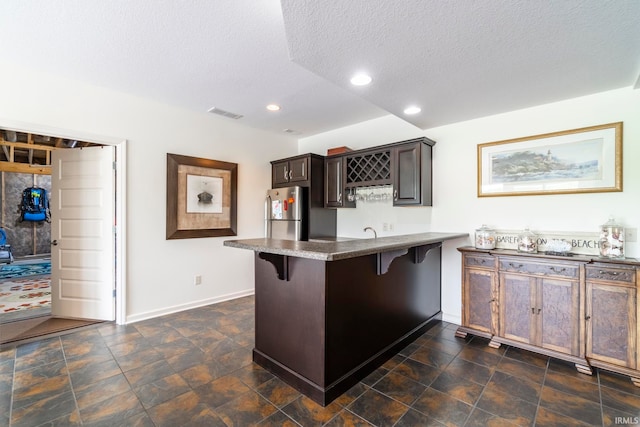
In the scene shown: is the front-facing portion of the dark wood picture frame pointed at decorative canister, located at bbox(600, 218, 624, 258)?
yes

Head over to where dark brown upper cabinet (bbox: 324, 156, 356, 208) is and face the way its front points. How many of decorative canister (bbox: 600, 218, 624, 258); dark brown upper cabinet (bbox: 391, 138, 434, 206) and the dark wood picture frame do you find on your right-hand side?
1

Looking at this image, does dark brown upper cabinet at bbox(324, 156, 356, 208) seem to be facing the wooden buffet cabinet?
no

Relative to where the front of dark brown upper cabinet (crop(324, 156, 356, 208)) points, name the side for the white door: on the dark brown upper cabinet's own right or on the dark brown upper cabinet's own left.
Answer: on the dark brown upper cabinet's own right

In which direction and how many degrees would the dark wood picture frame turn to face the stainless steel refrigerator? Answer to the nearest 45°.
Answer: approximately 45° to its left

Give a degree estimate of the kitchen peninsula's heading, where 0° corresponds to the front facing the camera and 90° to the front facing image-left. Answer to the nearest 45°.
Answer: approximately 315°

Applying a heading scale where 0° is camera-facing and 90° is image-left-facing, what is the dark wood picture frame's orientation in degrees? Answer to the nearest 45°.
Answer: approximately 315°

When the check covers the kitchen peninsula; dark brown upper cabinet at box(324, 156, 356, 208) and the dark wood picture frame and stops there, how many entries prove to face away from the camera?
0

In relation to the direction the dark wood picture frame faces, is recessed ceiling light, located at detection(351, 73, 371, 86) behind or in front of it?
in front

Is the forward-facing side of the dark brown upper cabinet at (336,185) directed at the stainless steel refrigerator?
no

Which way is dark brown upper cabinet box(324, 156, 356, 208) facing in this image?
toward the camera

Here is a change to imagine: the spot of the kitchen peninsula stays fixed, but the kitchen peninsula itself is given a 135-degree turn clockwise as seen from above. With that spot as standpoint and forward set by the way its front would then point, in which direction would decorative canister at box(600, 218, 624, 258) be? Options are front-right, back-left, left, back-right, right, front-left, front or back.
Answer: back

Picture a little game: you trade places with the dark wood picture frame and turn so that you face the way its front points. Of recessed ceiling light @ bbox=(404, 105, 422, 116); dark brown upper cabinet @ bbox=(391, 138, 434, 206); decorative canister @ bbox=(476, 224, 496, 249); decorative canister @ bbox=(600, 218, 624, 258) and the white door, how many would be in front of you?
4

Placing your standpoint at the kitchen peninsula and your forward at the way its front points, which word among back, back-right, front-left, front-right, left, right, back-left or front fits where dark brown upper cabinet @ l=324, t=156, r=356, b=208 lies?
back-left

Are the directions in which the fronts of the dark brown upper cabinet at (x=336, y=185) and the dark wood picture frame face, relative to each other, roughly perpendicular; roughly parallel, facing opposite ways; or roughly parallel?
roughly perpendicular
